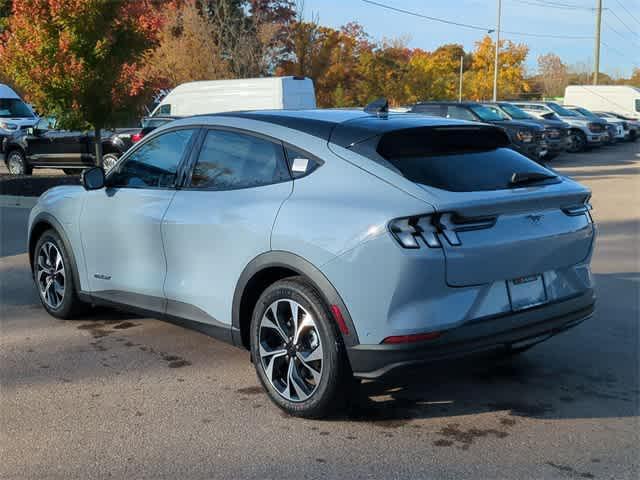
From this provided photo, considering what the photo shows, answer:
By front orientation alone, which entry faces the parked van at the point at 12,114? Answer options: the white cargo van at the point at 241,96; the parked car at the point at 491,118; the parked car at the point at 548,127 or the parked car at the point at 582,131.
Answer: the white cargo van

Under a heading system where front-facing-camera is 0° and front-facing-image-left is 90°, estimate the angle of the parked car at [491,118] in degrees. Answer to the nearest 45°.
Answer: approximately 315°

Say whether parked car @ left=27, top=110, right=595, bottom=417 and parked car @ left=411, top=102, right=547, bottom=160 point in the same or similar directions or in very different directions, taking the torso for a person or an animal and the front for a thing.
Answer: very different directions

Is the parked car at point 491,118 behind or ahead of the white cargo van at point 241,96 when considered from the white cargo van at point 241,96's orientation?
behind

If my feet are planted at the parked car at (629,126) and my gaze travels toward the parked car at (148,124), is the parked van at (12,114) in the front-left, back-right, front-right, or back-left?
front-right

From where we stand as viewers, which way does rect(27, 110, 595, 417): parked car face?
facing away from the viewer and to the left of the viewer

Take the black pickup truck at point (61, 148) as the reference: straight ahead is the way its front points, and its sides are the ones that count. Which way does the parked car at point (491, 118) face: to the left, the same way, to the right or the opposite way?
to the left

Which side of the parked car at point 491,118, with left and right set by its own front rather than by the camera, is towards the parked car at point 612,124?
left

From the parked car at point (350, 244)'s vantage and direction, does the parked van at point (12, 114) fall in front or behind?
in front

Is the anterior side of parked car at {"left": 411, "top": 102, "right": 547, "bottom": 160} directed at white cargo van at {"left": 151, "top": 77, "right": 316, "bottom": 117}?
no

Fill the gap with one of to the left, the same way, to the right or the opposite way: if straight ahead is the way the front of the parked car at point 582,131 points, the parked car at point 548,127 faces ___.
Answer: the same way

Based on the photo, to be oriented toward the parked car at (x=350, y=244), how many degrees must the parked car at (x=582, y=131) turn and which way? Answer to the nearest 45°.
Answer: approximately 45° to its right

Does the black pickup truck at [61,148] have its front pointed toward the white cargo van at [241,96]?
no

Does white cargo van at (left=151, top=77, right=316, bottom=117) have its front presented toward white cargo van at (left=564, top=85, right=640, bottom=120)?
no

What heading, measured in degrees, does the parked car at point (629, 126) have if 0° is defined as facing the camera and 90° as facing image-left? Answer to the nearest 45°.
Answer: approximately 315°

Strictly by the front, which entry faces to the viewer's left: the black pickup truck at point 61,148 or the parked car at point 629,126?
the black pickup truck

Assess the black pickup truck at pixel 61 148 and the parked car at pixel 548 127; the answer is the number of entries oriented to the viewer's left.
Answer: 1

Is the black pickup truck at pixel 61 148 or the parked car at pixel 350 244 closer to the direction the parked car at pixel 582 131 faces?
the parked car
